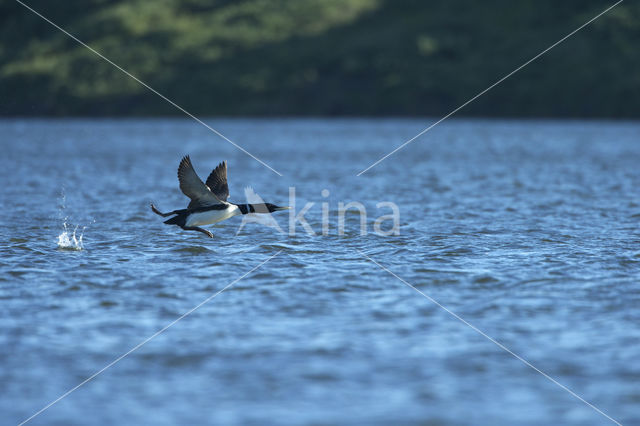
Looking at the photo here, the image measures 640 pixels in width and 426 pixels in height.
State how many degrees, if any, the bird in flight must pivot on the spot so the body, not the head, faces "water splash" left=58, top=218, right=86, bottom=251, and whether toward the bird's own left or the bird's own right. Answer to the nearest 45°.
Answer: approximately 180°

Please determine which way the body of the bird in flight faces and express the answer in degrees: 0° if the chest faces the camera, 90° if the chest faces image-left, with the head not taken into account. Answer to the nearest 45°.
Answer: approximately 270°
